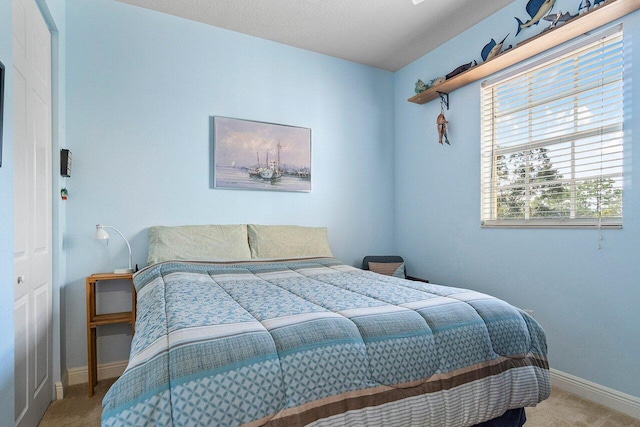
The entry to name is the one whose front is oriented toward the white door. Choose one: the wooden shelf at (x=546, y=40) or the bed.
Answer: the wooden shelf

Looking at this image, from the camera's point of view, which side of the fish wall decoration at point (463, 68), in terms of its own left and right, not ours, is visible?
left

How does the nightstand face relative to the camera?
toward the camera

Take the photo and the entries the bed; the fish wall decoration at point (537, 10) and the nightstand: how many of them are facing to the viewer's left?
0

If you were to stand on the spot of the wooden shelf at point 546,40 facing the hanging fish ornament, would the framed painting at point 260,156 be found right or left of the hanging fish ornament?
left

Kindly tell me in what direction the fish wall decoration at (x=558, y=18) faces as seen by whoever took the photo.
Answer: facing to the left of the viewer

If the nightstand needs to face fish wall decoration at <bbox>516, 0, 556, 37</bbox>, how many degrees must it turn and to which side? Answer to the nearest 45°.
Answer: approximately 45° to its left

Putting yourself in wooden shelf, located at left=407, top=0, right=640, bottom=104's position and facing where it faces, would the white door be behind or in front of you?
in front

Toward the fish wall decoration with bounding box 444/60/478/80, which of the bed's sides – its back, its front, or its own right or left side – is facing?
left
